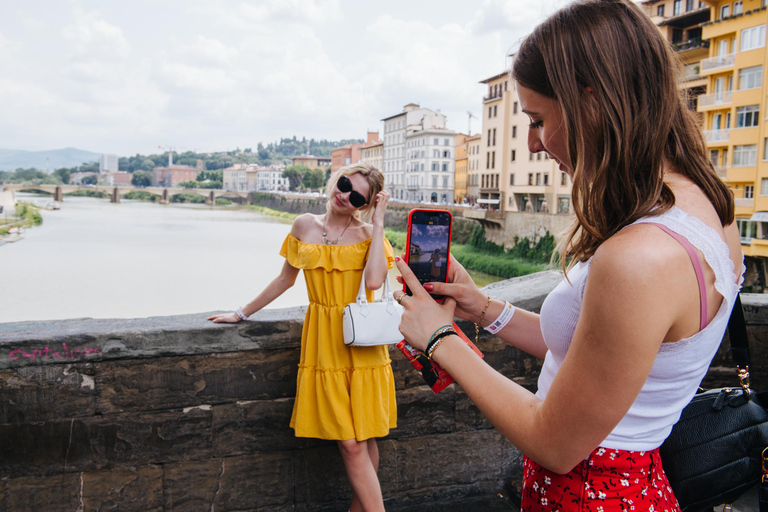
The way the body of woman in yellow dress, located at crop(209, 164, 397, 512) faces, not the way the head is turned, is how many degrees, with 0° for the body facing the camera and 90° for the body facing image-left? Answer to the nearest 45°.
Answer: approximately 0°

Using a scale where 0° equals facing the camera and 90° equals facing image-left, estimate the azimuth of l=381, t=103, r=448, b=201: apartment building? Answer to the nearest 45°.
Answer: approximately 45°

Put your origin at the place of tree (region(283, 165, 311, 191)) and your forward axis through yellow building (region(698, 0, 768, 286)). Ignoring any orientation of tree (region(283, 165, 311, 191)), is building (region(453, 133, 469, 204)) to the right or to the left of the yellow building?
left

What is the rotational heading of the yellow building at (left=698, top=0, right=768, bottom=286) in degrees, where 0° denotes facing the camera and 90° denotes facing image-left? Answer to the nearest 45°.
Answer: approximately 45°

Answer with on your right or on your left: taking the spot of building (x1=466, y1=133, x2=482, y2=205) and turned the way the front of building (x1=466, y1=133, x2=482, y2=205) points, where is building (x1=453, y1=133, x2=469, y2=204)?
on your right

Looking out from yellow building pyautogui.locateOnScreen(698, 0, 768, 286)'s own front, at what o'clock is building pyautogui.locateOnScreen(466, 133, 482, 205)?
The building is roughly at 3 o'clock from the yellow building.

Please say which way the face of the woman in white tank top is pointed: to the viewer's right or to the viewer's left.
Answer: to the viewer's left
